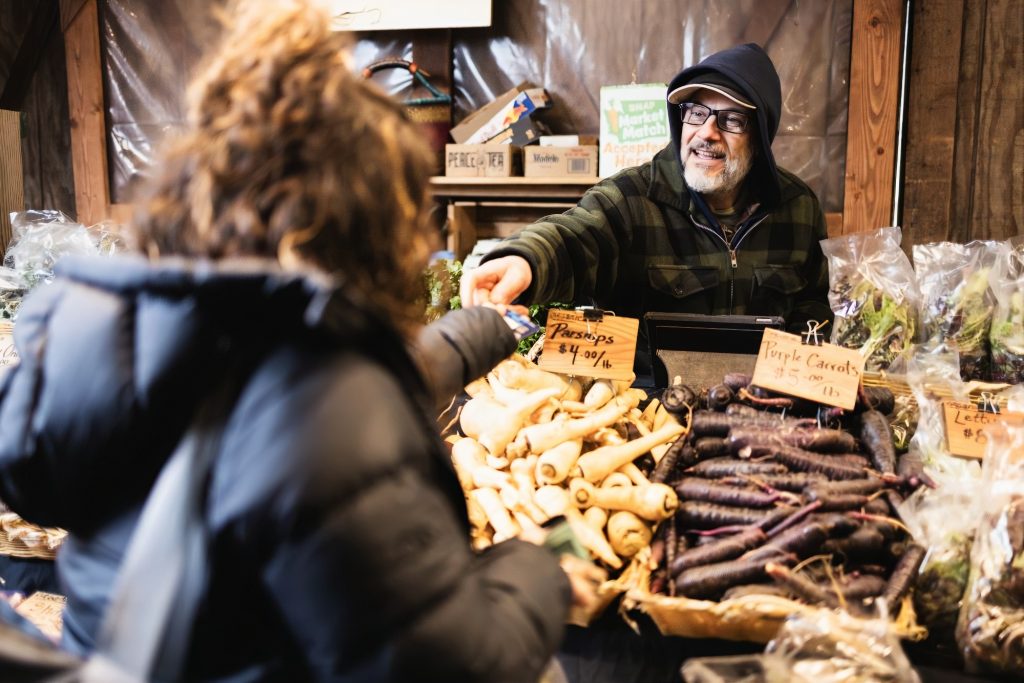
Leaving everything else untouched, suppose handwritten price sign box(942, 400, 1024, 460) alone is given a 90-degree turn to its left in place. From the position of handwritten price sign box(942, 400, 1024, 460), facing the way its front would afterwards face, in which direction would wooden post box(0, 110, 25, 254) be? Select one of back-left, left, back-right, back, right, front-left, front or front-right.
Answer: back

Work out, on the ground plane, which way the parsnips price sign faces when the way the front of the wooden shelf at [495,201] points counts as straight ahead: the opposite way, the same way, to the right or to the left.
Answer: the same way

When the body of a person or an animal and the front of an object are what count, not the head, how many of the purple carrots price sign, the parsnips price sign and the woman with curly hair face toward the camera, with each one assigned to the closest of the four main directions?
2

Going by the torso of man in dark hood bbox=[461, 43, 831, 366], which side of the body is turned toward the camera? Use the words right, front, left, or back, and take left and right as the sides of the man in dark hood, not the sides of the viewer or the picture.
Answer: front

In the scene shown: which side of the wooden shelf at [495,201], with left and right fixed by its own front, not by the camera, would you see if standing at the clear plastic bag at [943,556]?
front

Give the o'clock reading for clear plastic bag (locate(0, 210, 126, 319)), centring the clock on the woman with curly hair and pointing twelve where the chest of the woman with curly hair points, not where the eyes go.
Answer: The clear plastic bag is roughly at 10 o'clock from the woman with curly hair.

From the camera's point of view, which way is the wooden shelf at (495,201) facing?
toward the camera

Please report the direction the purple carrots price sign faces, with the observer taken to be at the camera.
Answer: facing the viewer

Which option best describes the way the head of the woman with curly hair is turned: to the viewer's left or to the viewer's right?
to the viewer's right

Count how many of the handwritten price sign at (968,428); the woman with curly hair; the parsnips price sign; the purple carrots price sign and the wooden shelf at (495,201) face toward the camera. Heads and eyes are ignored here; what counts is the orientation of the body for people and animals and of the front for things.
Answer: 4

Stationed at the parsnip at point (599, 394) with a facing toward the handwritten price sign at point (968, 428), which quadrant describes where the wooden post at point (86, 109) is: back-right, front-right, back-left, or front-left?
back-left

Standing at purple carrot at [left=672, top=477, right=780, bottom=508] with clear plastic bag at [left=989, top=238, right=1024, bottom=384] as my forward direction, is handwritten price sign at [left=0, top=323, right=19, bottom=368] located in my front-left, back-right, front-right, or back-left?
back-left

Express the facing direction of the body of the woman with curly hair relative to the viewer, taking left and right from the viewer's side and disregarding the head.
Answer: facing away from the viewer and to the right of the viewer

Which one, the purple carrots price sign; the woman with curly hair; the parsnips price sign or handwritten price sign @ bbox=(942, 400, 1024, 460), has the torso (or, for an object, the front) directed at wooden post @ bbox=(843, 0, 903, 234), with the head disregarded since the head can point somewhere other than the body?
the woman with curly hair

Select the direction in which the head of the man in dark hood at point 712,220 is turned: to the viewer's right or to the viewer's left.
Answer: to the viewer's left

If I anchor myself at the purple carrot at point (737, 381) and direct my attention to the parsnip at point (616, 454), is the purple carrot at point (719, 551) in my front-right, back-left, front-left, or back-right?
front-left

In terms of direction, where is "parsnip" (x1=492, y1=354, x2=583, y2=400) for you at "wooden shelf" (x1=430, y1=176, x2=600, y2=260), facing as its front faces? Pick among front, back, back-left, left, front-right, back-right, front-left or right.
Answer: front

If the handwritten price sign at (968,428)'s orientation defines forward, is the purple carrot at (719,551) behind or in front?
in front

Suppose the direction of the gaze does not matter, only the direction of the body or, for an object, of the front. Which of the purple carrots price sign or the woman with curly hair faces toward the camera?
the purple carrots price sign

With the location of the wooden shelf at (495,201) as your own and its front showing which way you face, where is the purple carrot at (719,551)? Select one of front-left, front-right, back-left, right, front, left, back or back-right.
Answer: front
